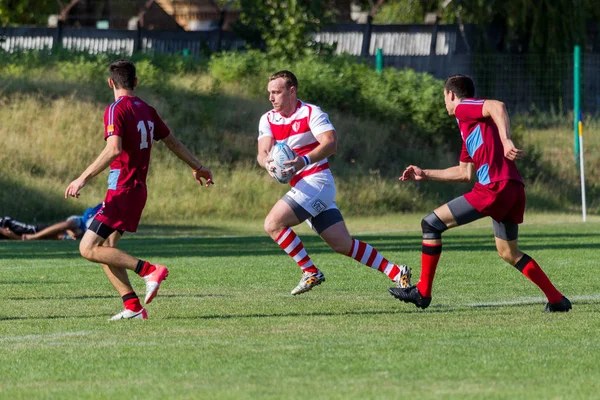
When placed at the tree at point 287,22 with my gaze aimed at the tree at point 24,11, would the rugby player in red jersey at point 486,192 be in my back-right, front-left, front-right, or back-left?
back-left

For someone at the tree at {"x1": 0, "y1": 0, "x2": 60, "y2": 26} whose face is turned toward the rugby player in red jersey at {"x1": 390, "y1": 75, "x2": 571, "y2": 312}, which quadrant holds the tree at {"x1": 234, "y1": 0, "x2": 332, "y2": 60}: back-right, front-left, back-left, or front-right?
front-left

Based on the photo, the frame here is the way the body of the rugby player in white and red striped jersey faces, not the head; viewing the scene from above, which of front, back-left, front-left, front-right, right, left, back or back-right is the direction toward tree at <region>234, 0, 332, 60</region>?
back-right

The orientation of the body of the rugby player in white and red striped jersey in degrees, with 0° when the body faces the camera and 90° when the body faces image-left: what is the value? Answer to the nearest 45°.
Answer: approximately 45°

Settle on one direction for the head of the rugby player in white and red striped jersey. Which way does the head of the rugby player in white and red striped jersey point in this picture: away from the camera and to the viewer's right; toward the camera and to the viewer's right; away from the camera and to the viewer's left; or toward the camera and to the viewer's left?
toward the camera and to the viewer's left

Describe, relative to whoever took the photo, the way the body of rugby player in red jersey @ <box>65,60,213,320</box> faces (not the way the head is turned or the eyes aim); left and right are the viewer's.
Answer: facing away from the viewer and to the left of the viewer

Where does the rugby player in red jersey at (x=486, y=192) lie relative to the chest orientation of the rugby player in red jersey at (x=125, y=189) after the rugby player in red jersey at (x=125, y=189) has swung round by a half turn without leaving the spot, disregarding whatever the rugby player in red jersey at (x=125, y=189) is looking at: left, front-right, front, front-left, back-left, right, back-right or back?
front-left

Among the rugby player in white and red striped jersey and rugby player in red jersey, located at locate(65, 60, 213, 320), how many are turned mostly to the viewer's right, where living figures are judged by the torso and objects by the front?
0

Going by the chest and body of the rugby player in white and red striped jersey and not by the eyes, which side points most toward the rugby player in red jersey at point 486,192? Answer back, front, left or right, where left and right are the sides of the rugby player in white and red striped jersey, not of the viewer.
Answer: left

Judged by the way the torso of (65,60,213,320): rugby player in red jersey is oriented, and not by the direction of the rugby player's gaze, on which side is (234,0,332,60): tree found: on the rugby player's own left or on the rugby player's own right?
on the rugby player's own right
